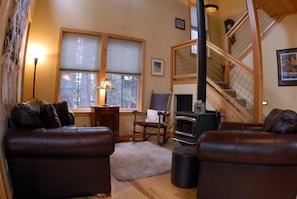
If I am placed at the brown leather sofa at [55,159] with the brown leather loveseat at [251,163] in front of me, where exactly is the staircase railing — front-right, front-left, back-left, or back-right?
front-left

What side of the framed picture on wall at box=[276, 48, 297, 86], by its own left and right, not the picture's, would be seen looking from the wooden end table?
front

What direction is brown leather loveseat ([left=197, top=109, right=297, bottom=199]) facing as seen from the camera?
to the viewer's left

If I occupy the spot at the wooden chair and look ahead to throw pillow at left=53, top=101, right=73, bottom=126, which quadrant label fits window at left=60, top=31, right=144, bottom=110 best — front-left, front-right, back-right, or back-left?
front-right

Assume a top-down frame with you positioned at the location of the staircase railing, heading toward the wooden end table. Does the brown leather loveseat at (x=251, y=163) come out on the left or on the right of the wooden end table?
left

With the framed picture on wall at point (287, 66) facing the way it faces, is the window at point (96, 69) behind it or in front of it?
in front

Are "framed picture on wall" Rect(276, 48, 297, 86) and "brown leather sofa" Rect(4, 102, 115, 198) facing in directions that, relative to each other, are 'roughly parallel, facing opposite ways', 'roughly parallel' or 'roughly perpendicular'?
roughly parallel, facing opposite ways

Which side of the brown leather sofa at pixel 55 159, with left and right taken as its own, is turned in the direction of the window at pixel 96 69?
left

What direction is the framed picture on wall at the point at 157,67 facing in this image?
toward the camera

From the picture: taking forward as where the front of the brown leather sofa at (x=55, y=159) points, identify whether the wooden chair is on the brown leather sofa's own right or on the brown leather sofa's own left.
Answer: on the brown leather sofa's own left

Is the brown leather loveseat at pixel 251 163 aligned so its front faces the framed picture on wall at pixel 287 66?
no

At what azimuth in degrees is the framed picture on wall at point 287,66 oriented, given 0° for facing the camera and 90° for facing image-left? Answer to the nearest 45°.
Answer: approximately 45°

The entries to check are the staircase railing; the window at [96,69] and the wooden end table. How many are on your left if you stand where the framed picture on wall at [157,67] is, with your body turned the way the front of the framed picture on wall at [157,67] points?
1

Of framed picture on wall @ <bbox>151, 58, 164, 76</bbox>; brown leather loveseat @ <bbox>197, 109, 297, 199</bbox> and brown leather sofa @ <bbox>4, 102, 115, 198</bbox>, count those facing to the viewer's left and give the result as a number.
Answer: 1

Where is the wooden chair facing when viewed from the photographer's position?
facing the viewer and to the left of the viewer

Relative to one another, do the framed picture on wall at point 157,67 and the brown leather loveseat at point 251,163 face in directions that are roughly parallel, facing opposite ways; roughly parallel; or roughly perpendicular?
roughly perpendicular

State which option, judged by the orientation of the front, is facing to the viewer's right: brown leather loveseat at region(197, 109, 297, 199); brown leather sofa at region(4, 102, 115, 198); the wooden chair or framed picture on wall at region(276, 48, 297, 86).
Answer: the brown leather sofa

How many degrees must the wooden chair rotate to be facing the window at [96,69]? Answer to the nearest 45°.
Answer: approximately 45° to its right

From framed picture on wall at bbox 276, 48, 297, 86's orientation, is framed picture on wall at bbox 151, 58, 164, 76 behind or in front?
in front

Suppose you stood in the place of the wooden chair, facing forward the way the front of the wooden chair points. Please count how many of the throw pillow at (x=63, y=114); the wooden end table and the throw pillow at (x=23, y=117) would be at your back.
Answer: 0
